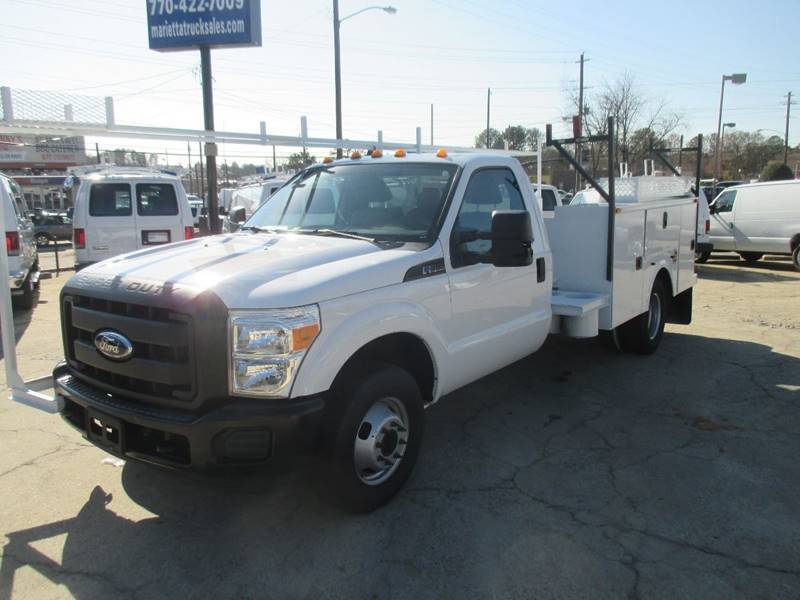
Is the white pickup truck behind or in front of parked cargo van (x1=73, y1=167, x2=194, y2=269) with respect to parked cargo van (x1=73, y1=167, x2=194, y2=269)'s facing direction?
behind

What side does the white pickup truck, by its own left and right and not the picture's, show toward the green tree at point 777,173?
back

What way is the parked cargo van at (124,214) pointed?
away from the camera

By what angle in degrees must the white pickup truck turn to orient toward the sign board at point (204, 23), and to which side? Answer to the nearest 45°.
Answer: approximately 135° to its right

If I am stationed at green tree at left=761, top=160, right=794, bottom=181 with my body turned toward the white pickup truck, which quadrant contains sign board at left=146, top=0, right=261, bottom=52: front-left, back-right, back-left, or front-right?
front-right

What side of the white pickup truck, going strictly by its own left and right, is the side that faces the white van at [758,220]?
back

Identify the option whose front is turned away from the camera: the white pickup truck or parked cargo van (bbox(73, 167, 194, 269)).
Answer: the parked cargo van

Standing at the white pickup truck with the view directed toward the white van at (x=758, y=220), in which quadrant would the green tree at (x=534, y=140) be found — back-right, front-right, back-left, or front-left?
front-left

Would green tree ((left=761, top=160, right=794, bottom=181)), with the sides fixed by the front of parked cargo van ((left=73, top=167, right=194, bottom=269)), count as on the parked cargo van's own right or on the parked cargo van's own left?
on the parked cargo van's own right

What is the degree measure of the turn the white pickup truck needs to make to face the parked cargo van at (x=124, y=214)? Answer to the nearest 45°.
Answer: approximately 90° to its right

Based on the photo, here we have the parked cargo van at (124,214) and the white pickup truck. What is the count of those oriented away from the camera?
1

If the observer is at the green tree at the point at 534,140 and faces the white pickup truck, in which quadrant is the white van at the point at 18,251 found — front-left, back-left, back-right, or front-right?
front-right
